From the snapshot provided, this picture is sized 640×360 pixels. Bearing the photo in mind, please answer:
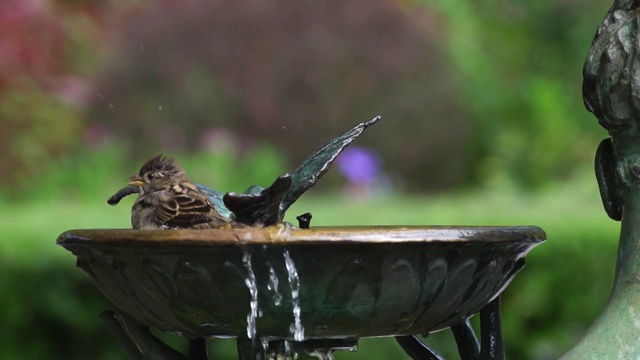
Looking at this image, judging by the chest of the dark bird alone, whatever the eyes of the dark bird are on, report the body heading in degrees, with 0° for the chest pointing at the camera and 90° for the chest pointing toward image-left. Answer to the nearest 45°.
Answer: approximately 90°

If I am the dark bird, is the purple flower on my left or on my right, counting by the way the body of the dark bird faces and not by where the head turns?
on my right
